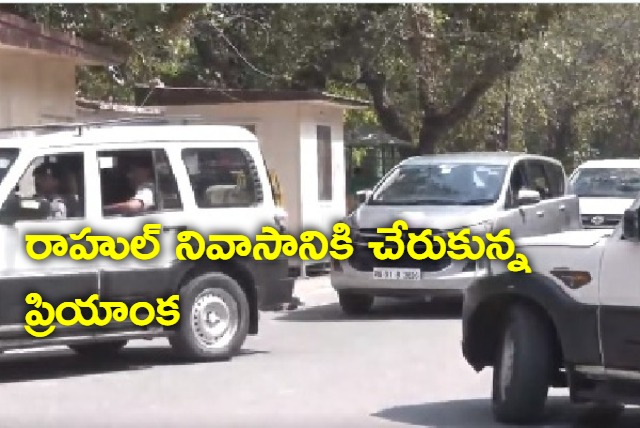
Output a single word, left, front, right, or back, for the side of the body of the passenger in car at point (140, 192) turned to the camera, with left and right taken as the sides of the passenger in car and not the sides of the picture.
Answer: left

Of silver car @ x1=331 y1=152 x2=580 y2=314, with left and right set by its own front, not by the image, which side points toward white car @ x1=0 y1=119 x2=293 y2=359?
front

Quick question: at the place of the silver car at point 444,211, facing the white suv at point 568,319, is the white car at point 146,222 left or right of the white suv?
right

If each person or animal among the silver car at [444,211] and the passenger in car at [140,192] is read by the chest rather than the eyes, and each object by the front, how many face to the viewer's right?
0

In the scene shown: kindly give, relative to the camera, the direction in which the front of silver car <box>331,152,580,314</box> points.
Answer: facing the viewer and to the left of the viewer

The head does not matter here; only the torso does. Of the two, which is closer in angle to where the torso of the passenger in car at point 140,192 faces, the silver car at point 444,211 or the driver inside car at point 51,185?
the driver inside car

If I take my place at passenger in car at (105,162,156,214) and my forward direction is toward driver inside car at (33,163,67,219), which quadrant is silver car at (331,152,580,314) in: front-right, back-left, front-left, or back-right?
back-right
